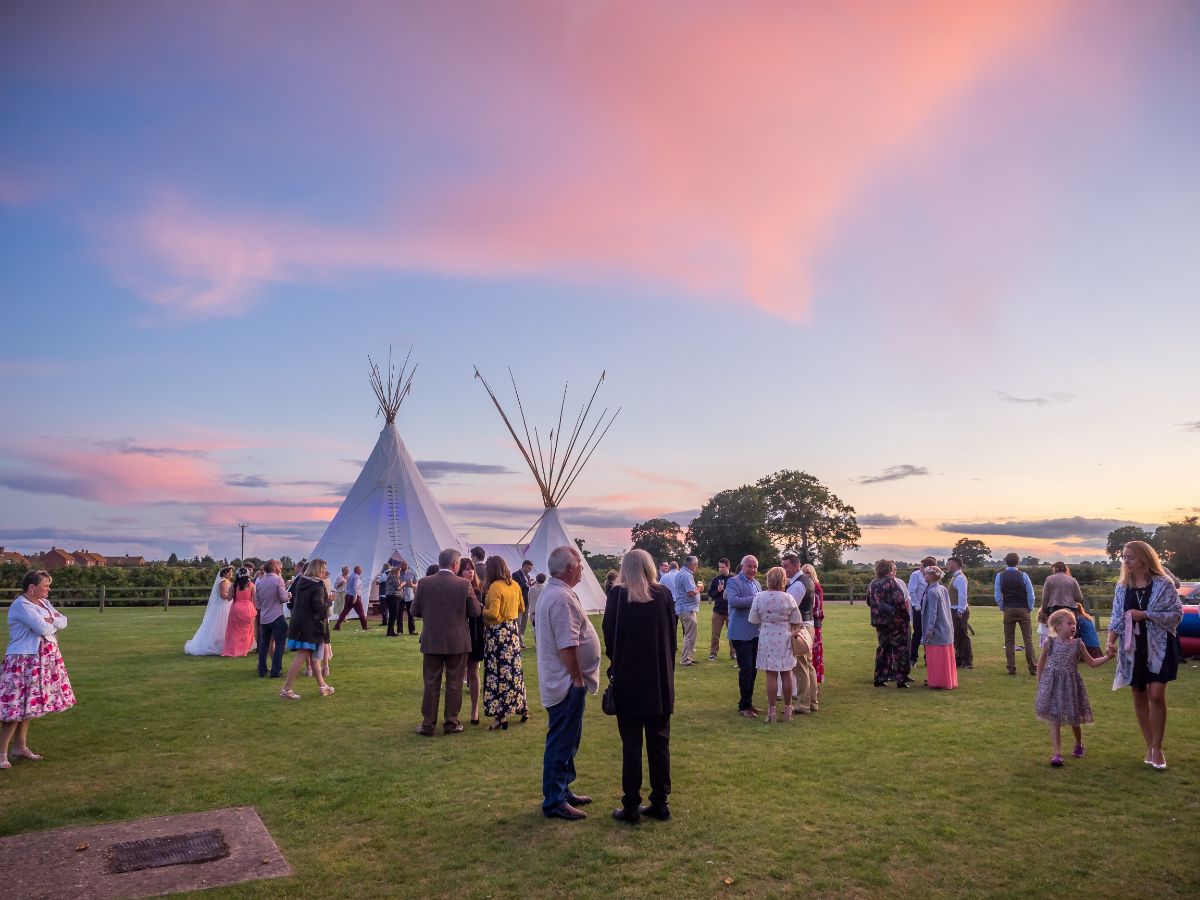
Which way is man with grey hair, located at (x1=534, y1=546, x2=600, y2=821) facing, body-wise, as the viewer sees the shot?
to the viewer's right

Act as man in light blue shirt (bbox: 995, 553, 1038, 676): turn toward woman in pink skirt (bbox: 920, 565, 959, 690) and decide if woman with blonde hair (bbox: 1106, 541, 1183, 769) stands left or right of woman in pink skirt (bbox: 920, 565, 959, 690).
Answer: left

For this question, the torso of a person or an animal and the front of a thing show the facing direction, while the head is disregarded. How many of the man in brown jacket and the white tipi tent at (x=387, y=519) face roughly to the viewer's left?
0

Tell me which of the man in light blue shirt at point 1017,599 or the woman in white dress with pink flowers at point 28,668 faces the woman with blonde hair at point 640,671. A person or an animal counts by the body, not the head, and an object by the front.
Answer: the woman in white dress with pink flowers

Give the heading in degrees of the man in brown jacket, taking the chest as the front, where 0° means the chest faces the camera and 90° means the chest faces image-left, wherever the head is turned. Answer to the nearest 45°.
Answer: approximately 180°

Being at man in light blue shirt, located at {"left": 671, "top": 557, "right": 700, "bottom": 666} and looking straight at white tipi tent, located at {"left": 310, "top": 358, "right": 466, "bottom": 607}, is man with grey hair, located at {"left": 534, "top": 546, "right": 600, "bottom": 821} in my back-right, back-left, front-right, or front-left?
back-left

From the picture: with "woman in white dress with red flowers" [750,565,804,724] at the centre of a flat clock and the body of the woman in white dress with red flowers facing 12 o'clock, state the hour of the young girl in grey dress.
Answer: The young girl in grey dress is roughly at 4 o'clock from the woman in white dress with red flowers.

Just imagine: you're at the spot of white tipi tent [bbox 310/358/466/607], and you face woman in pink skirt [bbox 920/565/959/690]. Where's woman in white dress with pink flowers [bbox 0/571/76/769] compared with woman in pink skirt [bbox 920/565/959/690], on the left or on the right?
right

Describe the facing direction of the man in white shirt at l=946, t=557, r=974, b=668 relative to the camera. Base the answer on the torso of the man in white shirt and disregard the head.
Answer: to the viewer's left
